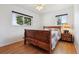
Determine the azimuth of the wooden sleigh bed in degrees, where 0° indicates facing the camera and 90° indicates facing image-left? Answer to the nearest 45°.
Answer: approximately 45°

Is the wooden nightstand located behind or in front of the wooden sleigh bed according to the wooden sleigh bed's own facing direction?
behind
